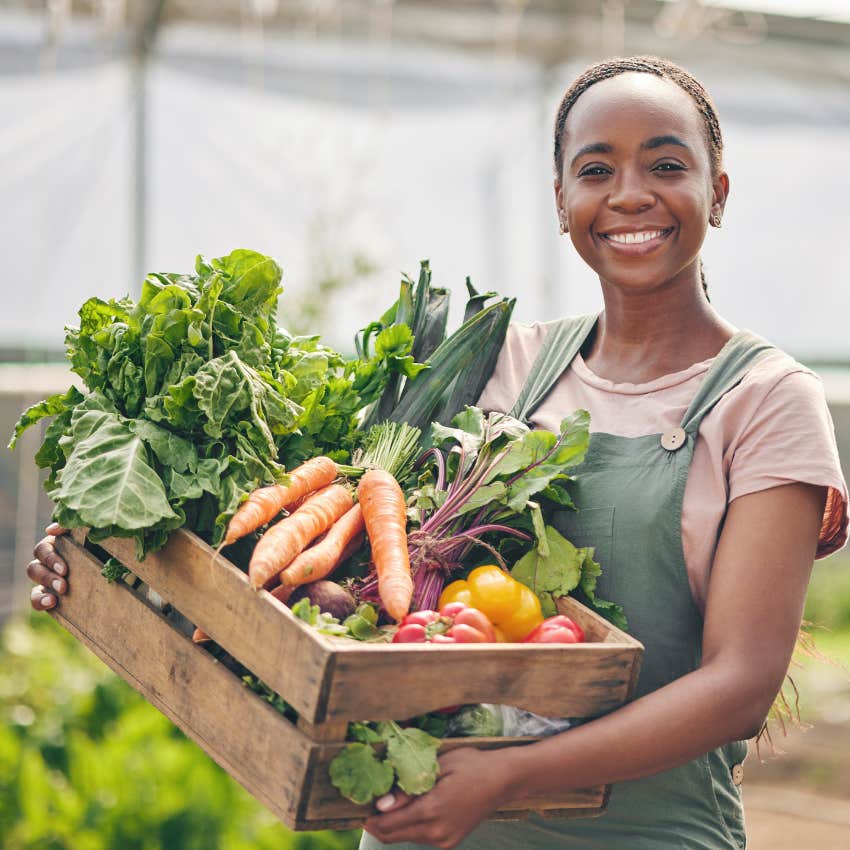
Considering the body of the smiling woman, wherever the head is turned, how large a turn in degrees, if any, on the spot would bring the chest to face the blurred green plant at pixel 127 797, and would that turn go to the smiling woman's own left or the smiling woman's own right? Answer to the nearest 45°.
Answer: approximately 90° to the smiling woman's own right

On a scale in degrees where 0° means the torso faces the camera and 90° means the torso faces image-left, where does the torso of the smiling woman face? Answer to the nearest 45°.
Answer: approximately 45°
